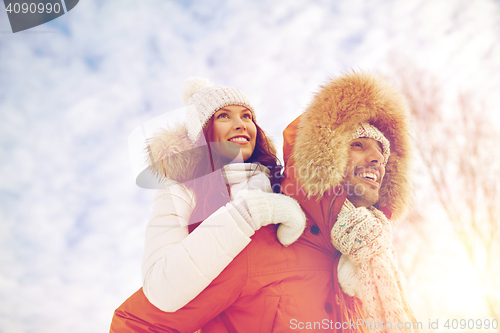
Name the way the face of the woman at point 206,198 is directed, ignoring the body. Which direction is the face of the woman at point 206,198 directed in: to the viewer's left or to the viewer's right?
to the viewer's right

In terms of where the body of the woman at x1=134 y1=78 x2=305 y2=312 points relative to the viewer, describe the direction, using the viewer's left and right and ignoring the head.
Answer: facing the viewer and to the right of the viewer
